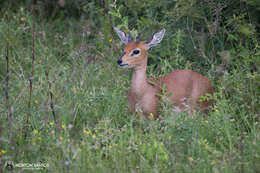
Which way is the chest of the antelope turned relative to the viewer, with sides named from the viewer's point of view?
facing the viewer and to the left of the viewer
